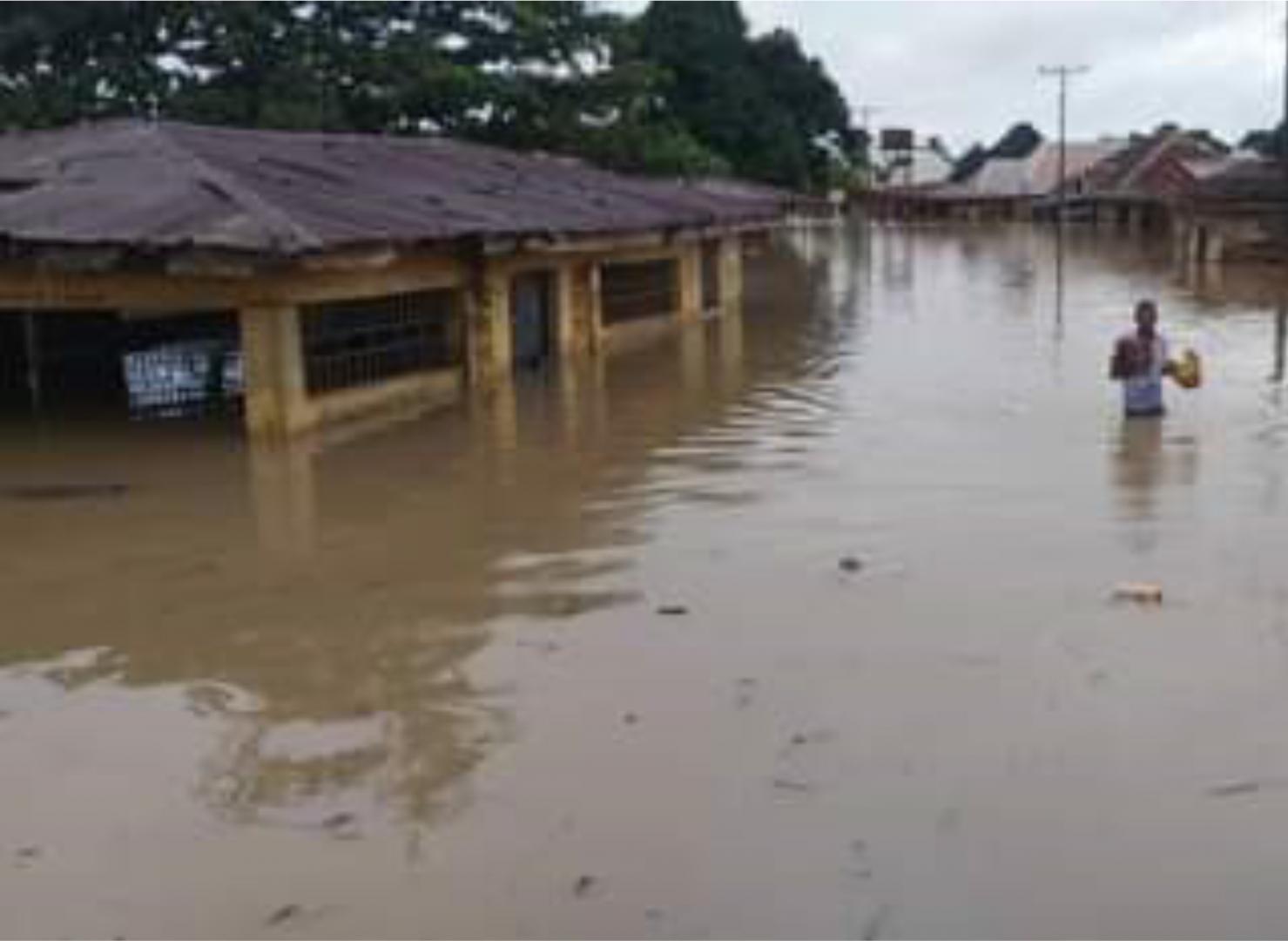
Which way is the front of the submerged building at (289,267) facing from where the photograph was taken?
facing the viewer and to the right of the viewer

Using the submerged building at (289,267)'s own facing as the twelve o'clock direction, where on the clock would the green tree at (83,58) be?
The green tree is roughly at 7 o'clock from the submerged building.

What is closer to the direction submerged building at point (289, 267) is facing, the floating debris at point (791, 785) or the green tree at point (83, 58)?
the floating debris

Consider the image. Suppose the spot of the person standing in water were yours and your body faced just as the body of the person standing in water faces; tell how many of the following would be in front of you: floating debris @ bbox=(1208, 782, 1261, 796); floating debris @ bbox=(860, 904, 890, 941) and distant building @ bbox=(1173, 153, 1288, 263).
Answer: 2

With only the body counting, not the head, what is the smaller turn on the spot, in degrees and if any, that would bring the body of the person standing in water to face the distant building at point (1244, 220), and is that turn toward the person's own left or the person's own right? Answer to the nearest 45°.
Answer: approximately 180°

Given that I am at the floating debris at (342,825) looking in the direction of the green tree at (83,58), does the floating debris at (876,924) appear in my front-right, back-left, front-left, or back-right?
back-right

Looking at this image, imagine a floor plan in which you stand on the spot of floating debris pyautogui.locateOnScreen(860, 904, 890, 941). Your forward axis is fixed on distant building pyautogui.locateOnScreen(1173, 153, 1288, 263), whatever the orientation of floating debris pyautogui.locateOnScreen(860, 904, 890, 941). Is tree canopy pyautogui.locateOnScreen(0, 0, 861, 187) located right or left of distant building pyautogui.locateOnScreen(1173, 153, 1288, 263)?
left

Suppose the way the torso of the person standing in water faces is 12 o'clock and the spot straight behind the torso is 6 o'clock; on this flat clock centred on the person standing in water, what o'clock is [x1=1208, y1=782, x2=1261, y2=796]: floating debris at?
The floating debris is roughly at 12 o'clock from the person standing in water.

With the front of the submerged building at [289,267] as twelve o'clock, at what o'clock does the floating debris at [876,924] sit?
The floating debris is roughly at 1 o'clock from the submerged building.

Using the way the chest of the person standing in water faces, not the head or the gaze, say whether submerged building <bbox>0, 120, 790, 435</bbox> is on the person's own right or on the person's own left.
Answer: on the person's own right

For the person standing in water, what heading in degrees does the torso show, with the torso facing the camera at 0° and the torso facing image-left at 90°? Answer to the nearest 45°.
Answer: approximately 0°

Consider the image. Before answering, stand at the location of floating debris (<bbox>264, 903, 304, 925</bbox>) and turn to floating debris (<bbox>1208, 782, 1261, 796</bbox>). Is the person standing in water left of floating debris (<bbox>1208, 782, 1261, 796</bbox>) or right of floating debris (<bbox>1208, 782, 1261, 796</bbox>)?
left

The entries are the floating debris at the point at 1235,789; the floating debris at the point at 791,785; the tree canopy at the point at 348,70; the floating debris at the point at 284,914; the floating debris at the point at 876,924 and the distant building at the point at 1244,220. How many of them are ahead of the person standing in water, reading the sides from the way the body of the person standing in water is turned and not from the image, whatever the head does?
4

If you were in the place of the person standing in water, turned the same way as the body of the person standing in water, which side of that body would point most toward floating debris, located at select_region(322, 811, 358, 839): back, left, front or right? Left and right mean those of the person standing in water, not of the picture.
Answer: front

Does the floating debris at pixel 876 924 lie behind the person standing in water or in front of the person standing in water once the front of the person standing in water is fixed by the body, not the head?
in front

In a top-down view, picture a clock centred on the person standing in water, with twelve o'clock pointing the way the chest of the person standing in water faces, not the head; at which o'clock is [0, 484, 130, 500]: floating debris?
The floating debris is roughly at 2 o'clock from the person standing in water.

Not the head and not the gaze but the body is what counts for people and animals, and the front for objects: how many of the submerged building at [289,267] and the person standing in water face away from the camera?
0

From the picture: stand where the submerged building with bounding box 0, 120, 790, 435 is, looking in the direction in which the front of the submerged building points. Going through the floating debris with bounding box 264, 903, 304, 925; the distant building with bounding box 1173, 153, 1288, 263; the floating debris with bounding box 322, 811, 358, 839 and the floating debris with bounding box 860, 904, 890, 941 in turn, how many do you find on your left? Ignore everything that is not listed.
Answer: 1

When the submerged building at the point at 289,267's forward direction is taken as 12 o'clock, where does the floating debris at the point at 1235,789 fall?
The floating debris is roughly at 1 o'clock from the submerged building.

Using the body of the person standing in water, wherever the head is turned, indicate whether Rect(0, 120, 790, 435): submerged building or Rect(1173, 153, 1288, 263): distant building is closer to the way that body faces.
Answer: the submerged building
